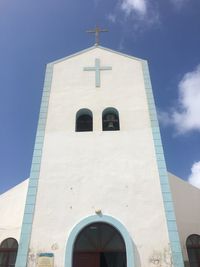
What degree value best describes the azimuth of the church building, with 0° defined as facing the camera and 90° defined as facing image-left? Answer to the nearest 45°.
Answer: approximately 0°
